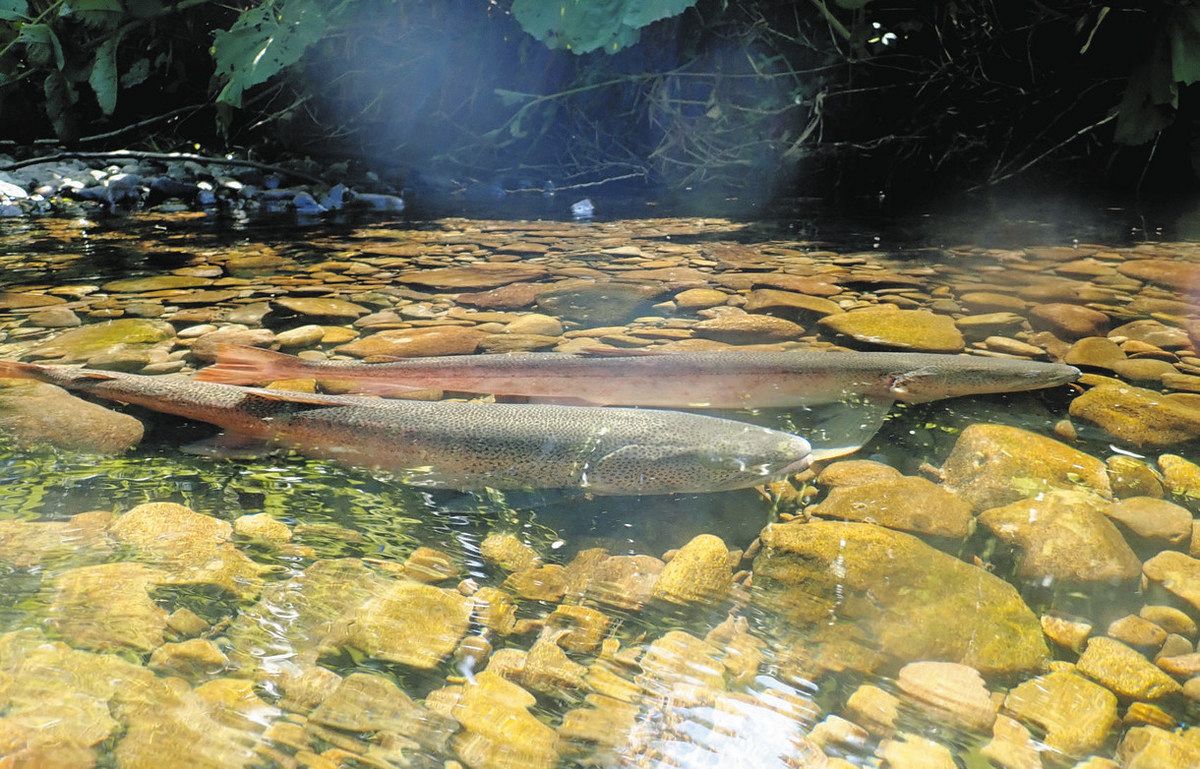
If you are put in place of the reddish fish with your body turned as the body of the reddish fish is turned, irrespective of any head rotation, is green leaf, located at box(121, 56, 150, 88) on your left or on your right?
on your left

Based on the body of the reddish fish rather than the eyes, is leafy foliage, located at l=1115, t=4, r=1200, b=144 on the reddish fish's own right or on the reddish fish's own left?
on the reddish fish's own left

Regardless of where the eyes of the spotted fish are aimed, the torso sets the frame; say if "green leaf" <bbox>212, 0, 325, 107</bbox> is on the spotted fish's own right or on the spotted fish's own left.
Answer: on the spotted fish's own left

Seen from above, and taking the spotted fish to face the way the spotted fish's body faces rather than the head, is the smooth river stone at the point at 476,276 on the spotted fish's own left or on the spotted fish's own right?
on the spotted fish's own left

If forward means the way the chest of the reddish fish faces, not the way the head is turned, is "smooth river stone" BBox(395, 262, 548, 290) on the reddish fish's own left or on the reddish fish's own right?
on the reddish fish's own left

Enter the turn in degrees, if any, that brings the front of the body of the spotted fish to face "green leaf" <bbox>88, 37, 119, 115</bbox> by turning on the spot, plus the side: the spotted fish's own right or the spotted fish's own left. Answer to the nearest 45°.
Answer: approximately 90° to the spotted fish's own left

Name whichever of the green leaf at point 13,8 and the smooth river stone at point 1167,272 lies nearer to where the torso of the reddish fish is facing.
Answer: the smooth river stone

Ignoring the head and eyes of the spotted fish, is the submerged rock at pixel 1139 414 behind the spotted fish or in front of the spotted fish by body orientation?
in front

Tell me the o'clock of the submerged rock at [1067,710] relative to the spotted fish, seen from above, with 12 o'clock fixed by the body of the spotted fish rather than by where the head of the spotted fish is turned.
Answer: The submerged rock is roughly at 2 o'clock from the spotted fish.

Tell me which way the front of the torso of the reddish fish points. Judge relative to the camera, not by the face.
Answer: to the viewer's right

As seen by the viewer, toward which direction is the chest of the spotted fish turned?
to the viewer's right

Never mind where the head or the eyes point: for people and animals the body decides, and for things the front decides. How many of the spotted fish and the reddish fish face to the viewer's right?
2
